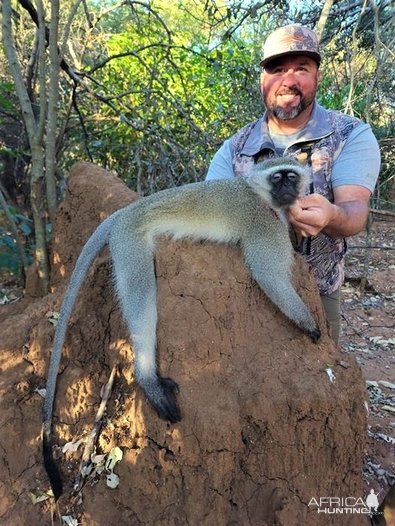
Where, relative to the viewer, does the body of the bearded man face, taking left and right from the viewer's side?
facing the viewer

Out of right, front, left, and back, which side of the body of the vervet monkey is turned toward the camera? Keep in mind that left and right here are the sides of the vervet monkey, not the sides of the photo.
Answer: right

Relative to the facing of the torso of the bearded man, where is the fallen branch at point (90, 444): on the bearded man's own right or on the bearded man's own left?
on the bearded man's own right
